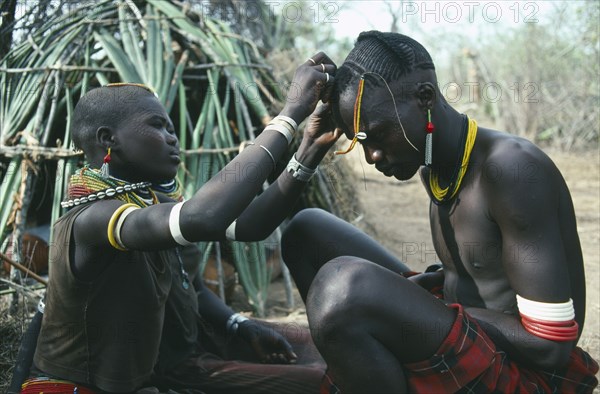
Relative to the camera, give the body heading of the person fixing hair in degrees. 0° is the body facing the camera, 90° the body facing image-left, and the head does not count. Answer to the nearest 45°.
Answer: approximately 270°

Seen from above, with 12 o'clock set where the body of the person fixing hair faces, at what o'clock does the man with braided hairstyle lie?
The man with braided hairstyle is roughly at 1 o'clock from the person fixing hair.
